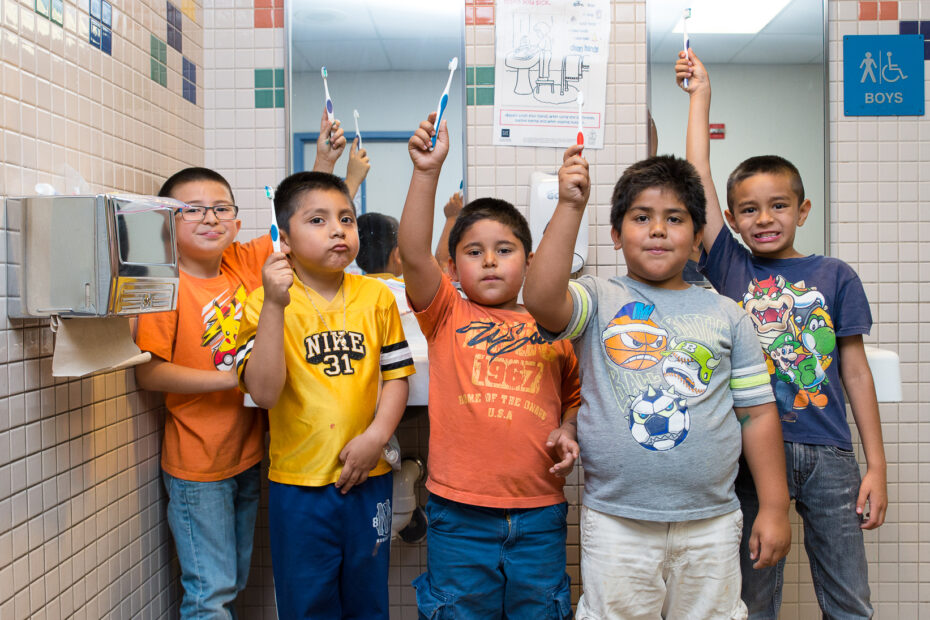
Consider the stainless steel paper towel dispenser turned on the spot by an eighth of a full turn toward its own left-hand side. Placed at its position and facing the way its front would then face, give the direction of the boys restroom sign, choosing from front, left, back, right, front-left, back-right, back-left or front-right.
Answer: front

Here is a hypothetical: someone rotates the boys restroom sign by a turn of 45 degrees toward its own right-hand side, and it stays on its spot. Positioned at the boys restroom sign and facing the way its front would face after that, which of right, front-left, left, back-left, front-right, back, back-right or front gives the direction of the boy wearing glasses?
front

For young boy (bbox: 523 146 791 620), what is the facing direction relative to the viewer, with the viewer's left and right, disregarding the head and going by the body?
facing the viewer

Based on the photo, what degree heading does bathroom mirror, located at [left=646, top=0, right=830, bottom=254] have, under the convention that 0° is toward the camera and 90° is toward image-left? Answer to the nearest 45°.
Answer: approximately 0°

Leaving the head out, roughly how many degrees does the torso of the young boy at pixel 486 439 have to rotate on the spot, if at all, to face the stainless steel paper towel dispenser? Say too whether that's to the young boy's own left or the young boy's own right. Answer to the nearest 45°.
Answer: approximately 90° to the young boy's own right

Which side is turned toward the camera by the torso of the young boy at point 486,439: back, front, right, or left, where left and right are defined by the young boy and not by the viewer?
front

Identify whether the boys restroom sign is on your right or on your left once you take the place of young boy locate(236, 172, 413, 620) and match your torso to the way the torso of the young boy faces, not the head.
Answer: on your left

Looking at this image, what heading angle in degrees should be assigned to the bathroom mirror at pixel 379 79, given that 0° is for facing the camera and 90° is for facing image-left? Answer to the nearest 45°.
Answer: approximately 0°

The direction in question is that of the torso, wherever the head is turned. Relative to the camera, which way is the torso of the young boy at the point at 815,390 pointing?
toward the camera

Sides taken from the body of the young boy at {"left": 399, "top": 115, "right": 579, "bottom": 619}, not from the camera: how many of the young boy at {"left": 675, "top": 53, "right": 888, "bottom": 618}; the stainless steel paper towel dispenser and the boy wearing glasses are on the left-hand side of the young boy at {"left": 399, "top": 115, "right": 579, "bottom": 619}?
1

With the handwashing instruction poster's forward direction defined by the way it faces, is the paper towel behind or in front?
in front
